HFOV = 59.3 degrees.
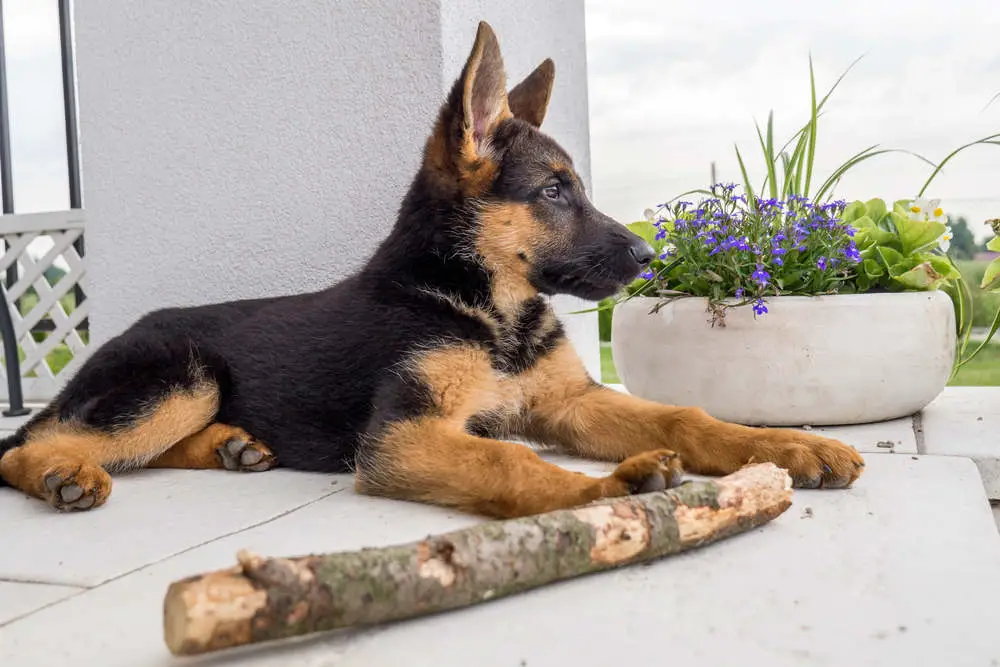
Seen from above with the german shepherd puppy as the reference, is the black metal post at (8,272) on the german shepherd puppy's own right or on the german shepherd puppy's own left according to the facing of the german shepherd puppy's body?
on the german shepherd puppy's own left

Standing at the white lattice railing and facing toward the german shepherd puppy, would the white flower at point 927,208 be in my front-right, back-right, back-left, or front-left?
front-left

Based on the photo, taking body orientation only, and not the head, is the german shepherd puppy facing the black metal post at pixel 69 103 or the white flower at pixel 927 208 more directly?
the white flower

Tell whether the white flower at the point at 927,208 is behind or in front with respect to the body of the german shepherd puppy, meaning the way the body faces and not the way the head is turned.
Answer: in front

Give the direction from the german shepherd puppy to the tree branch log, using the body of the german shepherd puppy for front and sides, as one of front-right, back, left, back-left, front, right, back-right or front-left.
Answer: right

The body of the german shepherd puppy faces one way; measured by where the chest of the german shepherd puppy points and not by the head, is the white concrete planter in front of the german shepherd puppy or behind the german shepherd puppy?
in front

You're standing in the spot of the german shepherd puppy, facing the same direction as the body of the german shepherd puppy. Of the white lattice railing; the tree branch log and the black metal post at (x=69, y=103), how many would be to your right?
1

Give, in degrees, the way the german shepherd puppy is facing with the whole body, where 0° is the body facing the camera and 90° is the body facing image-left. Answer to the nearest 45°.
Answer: approximately 270°

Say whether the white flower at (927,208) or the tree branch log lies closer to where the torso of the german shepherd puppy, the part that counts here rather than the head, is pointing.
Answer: the white flower

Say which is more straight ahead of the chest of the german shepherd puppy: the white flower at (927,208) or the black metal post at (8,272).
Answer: the white flower

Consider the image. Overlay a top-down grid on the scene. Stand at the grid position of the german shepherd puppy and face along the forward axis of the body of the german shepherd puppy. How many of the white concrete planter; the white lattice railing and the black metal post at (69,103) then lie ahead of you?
1

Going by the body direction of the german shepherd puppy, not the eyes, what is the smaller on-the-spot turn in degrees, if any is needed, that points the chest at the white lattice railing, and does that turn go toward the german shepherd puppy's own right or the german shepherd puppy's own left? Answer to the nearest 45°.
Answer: approximately 135° to the german shepherd puppy's own left

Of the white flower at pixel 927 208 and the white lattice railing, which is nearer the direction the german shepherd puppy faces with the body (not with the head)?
the white flower

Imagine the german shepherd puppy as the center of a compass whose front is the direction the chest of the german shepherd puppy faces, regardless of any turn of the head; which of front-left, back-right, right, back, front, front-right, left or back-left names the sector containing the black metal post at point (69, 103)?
back-left
